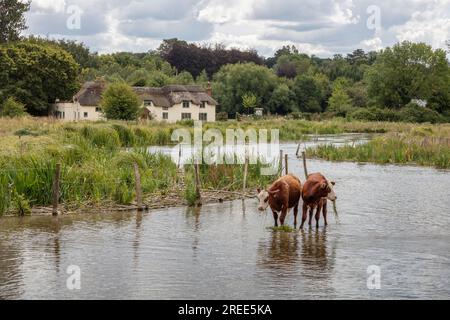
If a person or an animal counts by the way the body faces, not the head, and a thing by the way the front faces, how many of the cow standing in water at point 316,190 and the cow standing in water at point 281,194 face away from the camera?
0

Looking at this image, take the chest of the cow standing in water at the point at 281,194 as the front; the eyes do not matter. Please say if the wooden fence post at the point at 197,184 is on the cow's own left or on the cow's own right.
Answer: on the cow's own right

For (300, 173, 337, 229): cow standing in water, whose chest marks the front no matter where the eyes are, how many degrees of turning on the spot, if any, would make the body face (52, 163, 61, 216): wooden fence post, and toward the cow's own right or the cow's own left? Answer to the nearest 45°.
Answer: approximately 135° to the cow's own right

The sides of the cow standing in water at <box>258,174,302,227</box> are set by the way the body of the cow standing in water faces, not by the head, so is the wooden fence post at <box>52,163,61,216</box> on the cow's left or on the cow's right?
on the cow's right

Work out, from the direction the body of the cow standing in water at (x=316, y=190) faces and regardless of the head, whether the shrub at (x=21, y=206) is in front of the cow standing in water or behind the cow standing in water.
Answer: behind

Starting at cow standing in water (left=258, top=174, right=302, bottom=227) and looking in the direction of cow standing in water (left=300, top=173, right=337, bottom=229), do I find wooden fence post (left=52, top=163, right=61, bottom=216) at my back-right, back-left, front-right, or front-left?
back-left

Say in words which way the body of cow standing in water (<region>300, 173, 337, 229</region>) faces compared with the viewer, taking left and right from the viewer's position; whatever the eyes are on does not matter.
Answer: facing the viewer and to the right of the viewer

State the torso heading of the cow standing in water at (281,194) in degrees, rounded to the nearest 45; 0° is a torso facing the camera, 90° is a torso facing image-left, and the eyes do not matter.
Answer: approximately 45°

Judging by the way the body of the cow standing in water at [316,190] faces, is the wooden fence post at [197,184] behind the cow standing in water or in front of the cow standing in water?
behind

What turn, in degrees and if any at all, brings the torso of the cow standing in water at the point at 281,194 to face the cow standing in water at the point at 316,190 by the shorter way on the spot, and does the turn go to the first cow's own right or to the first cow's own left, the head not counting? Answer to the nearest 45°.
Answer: approximately 135° to the first cow's own left
